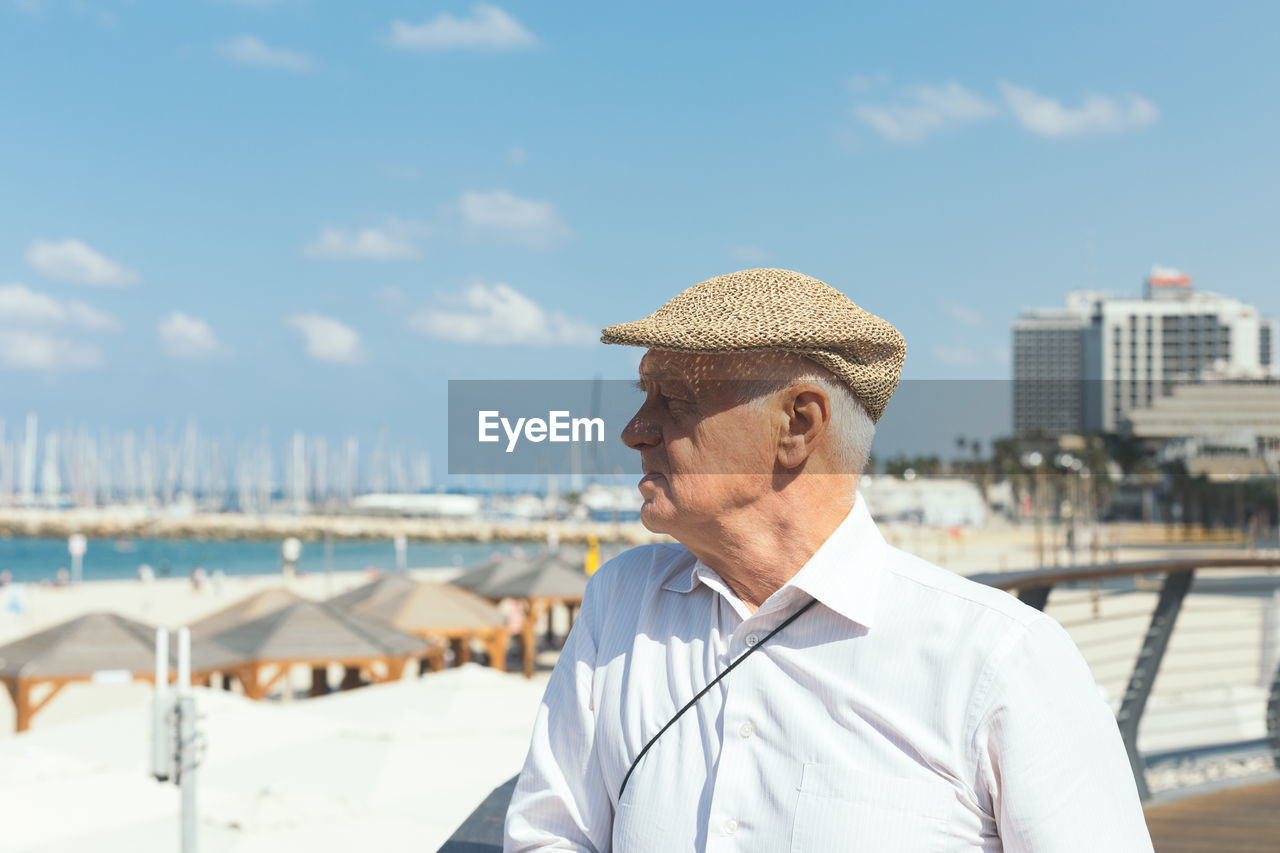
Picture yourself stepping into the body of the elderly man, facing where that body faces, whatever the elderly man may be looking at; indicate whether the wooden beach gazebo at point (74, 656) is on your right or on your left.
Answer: on your right

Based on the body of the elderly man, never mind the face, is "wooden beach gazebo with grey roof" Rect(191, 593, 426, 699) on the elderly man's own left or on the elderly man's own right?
on the elderly man's own right

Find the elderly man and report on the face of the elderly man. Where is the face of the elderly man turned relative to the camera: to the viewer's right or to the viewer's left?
to the viewer's left

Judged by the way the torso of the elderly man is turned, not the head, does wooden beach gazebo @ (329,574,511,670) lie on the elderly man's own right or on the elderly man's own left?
on the elderly man's own right

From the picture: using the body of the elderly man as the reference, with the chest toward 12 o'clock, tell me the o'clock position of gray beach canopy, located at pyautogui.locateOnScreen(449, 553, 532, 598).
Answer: The gray beach canopy is roughly at 4 o'clock from the elderly man.

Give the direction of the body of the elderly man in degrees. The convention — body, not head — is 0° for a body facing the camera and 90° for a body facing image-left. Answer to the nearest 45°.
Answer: approximately 45°

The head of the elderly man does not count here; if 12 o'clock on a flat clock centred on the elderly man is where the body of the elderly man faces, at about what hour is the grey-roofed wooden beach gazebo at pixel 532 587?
The grey-roofed wooden beach gazebo is roughly at 4 o'clock from the elderly man.
